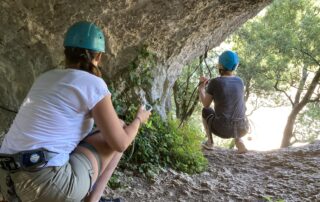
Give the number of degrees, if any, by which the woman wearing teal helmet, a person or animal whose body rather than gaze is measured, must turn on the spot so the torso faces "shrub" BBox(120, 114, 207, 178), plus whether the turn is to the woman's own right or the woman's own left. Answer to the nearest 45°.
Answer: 0° — they already face it

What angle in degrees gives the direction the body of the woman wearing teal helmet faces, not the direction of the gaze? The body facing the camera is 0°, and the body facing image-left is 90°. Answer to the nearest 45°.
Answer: approximately 225°
